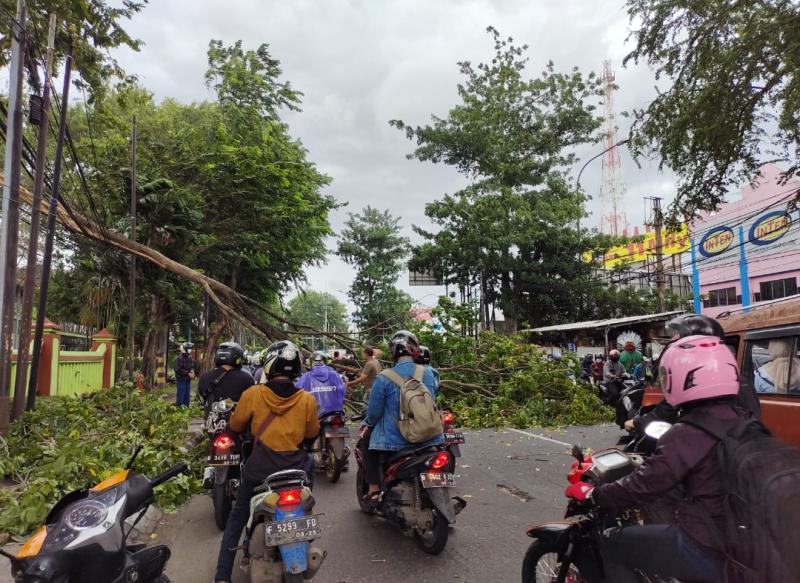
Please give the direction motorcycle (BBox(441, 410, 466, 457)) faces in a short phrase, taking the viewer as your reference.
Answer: facing away from the viewer

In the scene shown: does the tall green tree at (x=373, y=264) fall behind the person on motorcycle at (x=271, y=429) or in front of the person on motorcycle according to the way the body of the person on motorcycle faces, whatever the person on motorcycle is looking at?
in front

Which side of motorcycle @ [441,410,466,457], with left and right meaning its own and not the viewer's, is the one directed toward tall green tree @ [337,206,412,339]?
front

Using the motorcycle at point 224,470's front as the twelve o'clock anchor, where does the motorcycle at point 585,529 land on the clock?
the motorcycle at point 585,529 is roughly at 5 o'clock from the motorcycle at point 224,470.

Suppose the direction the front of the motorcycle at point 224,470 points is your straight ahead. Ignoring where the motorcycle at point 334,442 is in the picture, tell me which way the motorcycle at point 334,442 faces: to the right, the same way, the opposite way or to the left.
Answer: the same way

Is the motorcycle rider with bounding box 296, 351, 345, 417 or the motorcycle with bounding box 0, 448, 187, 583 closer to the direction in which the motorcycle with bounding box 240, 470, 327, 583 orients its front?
the motorcycle rider

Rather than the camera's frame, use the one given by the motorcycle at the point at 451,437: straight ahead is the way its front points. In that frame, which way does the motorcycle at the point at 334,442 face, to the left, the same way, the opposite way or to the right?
the same way

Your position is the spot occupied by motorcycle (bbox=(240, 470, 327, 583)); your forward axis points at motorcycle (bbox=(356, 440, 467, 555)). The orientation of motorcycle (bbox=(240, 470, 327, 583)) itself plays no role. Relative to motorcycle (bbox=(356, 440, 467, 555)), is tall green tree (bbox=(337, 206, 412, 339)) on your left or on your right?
left

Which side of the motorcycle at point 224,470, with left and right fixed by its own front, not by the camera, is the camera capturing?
back

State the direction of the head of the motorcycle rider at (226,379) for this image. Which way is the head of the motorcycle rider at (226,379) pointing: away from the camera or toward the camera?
away from the camera

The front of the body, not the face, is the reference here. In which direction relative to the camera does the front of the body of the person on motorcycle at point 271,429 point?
away from the camera

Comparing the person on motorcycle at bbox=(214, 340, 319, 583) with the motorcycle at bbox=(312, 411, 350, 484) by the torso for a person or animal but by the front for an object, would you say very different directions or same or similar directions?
same or similar directions

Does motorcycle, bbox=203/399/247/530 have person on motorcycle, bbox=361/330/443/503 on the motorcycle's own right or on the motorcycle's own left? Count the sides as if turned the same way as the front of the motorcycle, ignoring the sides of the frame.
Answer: on the motorcycle's own right

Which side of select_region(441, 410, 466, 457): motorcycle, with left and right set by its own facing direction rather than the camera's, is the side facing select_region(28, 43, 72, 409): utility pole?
left

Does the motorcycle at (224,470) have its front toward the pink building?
no

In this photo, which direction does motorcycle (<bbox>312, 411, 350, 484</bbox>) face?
away from the camera

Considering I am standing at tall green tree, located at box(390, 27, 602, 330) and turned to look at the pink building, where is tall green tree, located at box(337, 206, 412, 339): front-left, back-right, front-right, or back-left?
back-left
